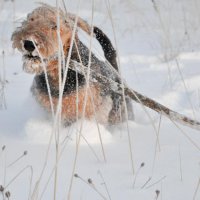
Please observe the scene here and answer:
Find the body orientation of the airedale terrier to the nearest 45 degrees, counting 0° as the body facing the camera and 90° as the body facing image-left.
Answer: approximately 45°
